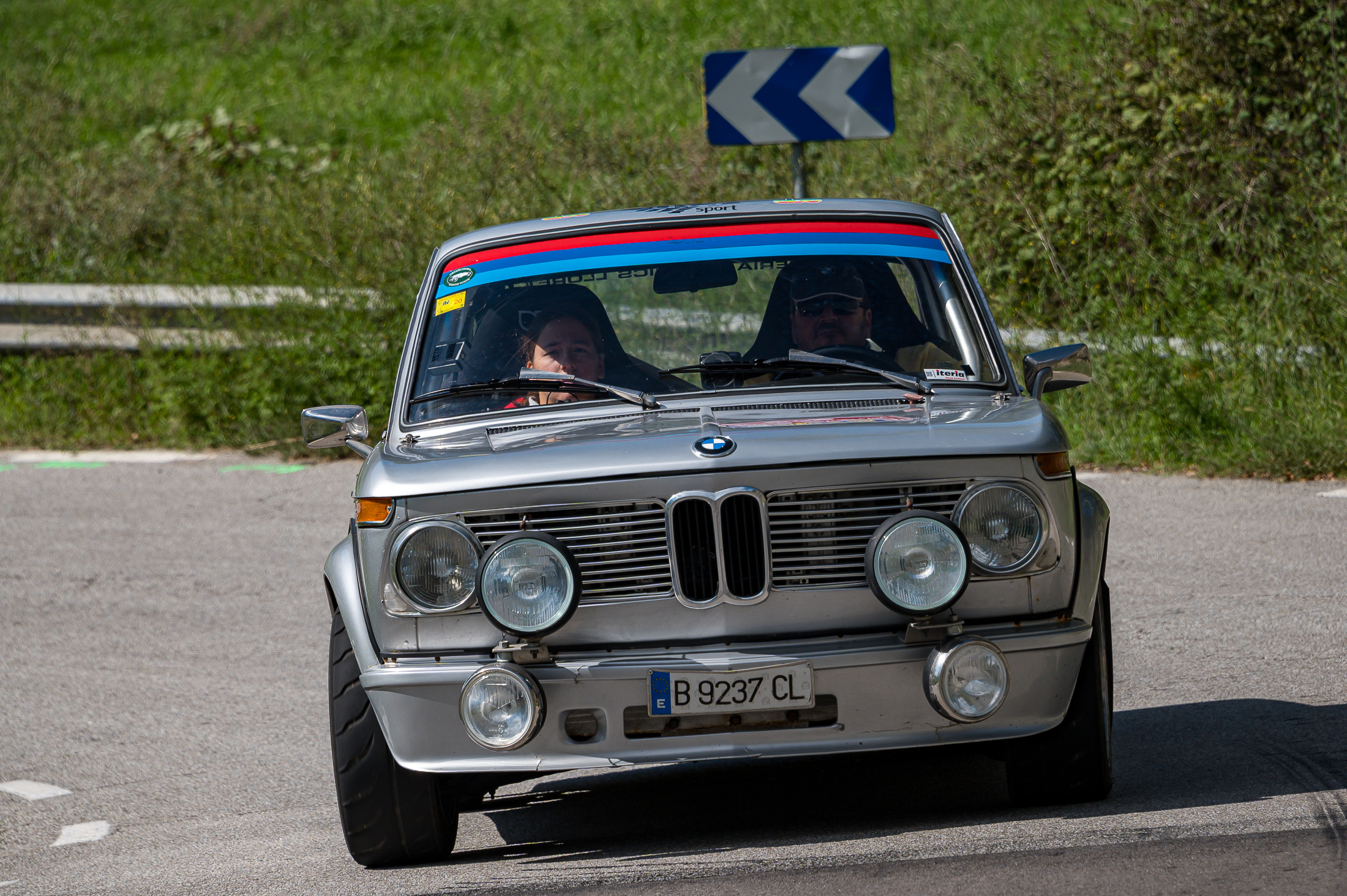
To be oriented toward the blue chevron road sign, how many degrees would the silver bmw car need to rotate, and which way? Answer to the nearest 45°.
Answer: approximately 180°

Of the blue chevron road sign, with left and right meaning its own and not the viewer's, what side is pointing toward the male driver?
front

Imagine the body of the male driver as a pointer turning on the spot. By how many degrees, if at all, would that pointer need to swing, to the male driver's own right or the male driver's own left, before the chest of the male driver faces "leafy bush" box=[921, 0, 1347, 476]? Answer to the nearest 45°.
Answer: approximately 180°

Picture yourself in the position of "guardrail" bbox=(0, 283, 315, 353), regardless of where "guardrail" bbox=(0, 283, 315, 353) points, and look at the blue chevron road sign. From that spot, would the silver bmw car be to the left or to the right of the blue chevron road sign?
right

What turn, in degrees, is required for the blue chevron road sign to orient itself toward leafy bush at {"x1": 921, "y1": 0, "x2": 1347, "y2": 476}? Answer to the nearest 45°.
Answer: approximately 135° to its left

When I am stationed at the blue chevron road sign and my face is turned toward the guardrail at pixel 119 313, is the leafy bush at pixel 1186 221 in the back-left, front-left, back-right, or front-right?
back-right

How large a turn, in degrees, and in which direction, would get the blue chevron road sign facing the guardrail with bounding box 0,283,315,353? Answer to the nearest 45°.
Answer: approximately 90° to its right

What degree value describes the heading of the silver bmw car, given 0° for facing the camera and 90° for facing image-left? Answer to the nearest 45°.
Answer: approximately 0°

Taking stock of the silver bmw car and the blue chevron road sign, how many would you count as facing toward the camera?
2

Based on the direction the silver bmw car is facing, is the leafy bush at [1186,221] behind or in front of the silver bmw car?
behind

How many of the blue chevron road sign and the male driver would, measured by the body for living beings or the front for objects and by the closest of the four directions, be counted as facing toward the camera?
2

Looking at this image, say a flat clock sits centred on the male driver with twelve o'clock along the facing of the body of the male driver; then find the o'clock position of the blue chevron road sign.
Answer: The blue chevron road sign is roughly at 6 o'clock from the male driver.

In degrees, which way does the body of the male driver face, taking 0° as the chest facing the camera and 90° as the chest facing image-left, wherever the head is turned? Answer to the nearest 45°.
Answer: approximately 0°
